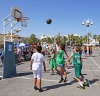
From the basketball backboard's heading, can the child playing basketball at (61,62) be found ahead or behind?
ahead
